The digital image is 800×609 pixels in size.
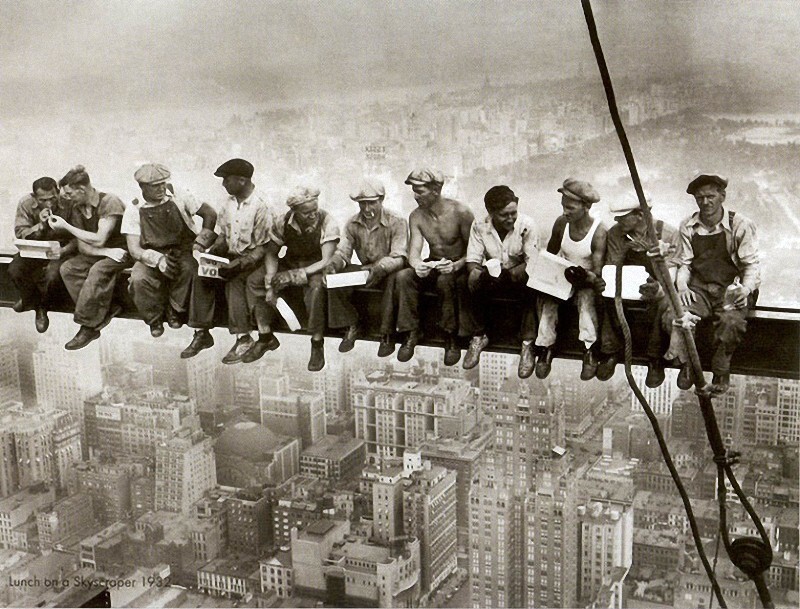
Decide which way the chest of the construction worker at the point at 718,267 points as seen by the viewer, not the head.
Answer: toward the camera

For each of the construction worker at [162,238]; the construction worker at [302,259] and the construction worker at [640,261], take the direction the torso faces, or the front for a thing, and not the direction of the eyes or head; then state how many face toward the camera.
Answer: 3

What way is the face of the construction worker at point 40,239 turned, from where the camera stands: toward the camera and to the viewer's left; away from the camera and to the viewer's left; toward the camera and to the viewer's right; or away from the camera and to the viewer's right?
toward the camera and to the viewer's right

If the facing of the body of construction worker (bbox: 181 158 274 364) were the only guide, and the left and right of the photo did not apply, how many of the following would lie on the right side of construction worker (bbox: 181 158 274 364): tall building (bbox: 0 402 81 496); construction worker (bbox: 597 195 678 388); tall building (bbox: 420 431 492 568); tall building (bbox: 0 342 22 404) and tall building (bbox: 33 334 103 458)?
3

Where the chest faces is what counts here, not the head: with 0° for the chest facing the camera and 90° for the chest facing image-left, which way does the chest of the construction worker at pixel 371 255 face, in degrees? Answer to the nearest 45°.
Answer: approximately 45°

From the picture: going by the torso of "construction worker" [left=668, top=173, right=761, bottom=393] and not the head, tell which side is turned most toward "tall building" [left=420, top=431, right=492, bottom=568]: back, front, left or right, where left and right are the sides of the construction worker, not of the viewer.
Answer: back

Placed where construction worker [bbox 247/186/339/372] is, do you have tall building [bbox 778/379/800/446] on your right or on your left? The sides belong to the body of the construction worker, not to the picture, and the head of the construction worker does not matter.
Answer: on your left

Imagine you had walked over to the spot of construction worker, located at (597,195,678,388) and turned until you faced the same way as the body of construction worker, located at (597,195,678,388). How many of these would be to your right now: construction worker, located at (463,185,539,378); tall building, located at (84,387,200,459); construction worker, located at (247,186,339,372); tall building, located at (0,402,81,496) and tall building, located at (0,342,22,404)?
5

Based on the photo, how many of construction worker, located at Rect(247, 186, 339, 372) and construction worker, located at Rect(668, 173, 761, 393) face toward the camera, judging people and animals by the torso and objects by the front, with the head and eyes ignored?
2

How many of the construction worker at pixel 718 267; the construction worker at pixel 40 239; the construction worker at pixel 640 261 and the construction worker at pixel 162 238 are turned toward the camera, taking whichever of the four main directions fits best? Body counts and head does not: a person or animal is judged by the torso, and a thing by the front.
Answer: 4
